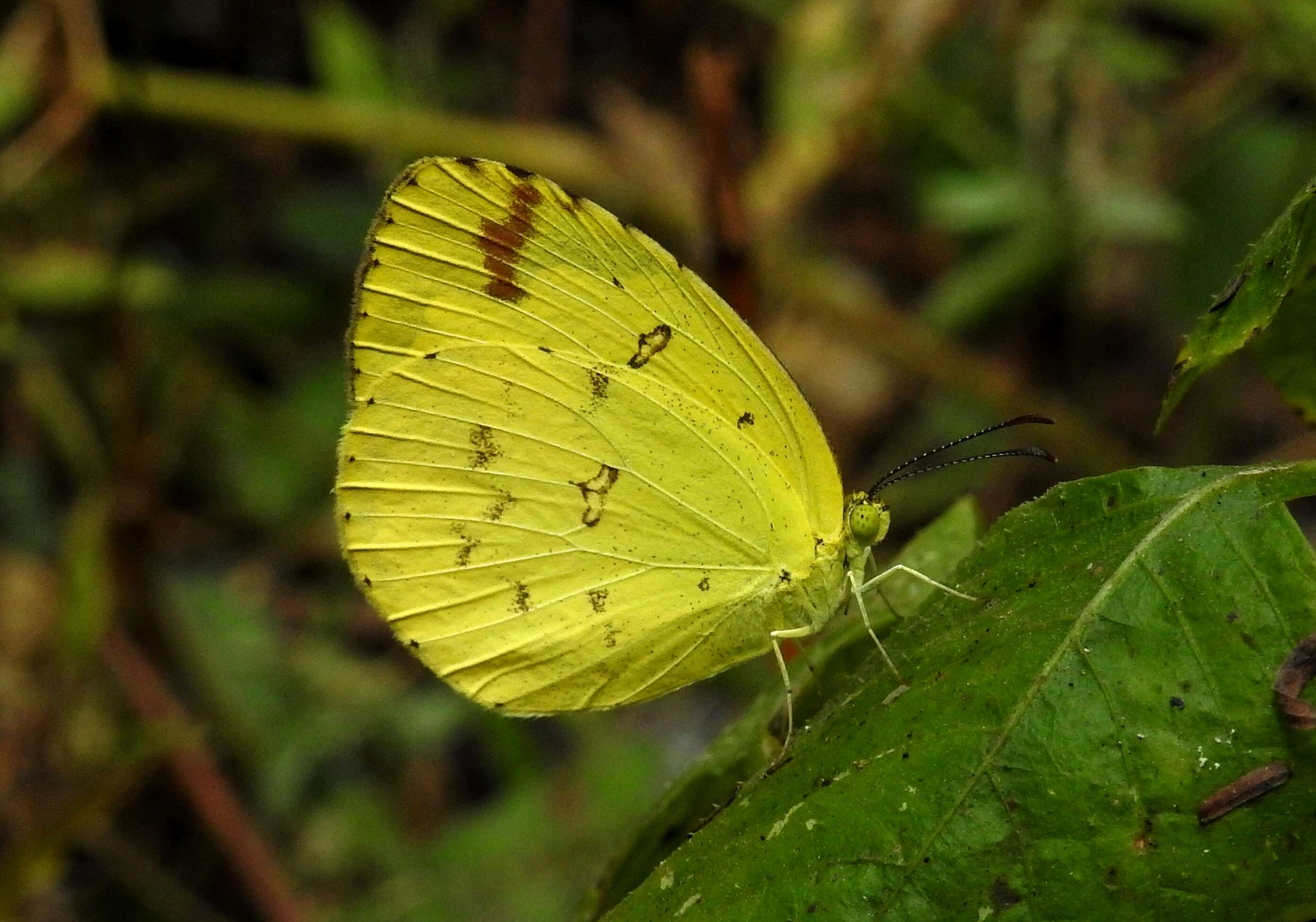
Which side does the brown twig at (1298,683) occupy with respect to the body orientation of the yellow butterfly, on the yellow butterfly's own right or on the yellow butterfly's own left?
on the yellow butterfly's own right

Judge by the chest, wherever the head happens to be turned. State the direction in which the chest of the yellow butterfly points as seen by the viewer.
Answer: to the viewer's right

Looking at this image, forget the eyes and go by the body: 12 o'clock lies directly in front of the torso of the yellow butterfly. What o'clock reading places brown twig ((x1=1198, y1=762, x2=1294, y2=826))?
The brown twig is roughly at 2 o'clock from the yellow butterfly.
